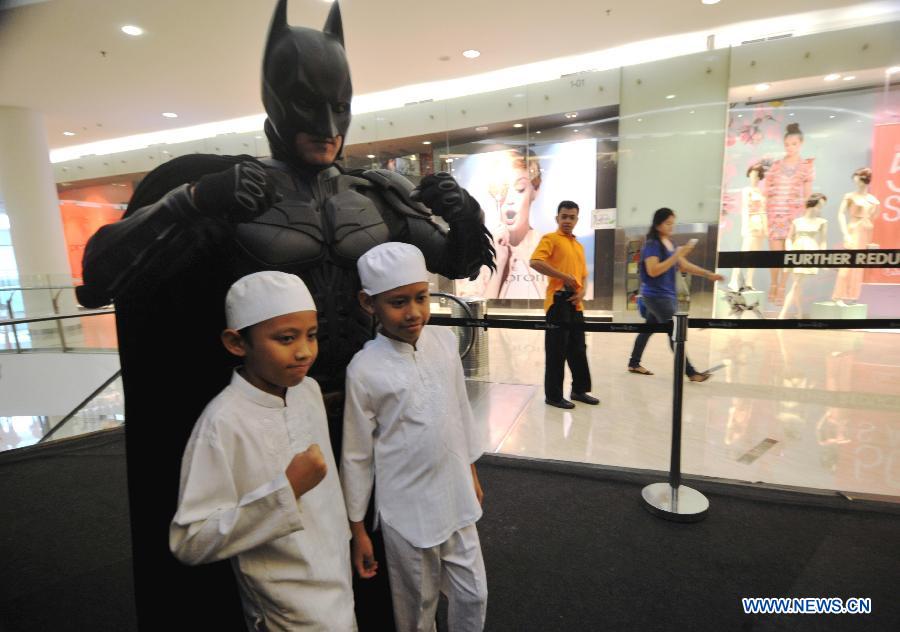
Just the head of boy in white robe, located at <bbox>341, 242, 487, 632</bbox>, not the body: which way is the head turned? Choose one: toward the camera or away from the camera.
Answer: toward the camera

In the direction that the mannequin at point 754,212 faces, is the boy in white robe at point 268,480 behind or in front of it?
in front

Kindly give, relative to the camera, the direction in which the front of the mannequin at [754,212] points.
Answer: facing the viewer and to the left of the viewer

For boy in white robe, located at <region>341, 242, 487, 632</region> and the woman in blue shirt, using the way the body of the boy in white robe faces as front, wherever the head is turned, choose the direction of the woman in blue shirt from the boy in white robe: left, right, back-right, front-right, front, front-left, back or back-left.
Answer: left

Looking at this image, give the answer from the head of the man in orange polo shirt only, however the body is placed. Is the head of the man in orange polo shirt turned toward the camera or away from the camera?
toward the camera

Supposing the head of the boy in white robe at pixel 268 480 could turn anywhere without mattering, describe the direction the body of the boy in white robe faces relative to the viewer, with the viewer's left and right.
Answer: facing the viewer and to the right of the viewer

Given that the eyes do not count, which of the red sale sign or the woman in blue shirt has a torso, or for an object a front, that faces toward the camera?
the red sale sign

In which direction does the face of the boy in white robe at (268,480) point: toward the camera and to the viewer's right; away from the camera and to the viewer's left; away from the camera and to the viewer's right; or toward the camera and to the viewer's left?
toward the camera and to the viewer's right

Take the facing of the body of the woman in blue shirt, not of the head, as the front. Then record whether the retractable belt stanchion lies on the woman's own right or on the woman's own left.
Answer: on the woman's own right

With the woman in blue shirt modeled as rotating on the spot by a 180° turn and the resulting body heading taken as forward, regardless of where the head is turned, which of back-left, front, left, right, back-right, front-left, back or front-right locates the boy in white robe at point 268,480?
left

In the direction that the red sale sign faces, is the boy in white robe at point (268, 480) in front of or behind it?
in front

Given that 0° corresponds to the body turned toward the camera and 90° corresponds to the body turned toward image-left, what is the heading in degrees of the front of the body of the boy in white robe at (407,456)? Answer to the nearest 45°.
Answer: approximately 315°

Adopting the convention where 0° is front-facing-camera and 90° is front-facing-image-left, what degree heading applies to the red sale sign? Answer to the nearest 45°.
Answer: approximately 0°

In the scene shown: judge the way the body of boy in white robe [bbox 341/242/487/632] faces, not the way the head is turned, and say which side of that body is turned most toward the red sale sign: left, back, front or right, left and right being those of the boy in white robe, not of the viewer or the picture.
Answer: left

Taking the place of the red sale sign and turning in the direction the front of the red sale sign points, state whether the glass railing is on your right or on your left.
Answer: on your right
